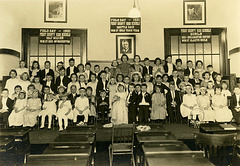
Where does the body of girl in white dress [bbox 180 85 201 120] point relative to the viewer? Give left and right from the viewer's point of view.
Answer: facing the viewer

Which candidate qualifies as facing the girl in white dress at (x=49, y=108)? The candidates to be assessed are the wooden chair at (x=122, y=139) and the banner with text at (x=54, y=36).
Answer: the banner with text

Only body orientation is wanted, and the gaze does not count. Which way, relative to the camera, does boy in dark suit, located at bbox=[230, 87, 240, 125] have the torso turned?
toward the camera

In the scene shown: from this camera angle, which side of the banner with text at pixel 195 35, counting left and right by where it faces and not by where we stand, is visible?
front

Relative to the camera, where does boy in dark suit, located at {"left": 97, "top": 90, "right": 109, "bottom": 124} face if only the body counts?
toward the camera

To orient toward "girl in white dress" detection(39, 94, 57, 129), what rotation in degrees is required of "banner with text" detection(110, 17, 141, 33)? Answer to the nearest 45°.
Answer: approximately 45° to its right

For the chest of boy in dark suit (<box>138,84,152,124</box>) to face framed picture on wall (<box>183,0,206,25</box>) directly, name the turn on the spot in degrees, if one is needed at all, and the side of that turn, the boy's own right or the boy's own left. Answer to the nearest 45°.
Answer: approximately 135° to the boy's own left

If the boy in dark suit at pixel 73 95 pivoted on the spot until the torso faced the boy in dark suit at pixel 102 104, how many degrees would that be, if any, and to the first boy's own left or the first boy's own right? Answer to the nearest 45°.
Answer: approximately 90° to the first boy's own left

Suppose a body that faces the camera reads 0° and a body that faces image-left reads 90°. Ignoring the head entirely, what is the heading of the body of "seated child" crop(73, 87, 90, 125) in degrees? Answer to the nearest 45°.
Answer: approximately 0°
